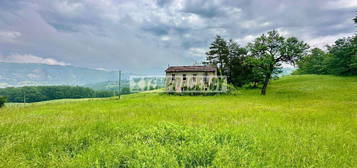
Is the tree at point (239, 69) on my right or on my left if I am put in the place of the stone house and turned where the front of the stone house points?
on my left

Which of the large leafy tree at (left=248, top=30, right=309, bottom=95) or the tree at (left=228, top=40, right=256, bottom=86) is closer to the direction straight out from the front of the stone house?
the large leafy tree

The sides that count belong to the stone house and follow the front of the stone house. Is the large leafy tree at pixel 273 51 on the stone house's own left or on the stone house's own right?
on the stone house's own left

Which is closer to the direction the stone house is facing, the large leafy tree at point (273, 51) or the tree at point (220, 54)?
the large leafy tree

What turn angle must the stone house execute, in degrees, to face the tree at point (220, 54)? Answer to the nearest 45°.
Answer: approximately 135° to its left

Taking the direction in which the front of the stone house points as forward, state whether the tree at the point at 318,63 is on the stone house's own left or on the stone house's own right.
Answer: on the stone house's own left

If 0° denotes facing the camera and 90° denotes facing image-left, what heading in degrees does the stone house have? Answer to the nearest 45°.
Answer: approximately 0°

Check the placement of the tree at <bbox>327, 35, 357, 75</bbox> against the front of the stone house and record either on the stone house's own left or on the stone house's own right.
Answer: on the stone house's own left
